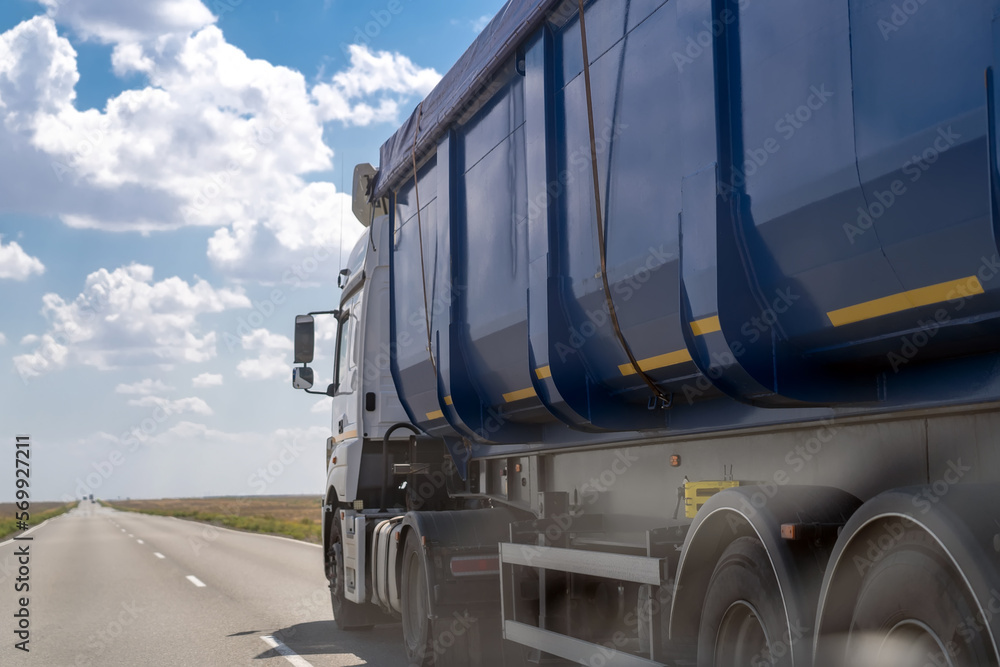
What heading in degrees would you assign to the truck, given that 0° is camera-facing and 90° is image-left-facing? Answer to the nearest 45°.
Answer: approximately 135°
